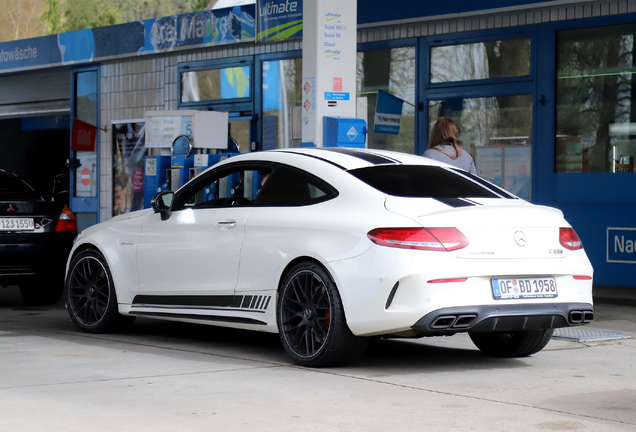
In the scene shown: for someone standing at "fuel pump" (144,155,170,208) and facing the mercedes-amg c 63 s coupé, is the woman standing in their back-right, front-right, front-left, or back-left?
front-left

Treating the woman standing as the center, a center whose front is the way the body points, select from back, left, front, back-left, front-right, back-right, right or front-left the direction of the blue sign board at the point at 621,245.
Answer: front-right

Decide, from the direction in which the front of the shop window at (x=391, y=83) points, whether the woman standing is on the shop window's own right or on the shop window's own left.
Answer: on the shop window's own left

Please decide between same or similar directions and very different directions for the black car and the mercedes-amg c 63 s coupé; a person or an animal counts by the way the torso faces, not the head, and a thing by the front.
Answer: same or similar directions

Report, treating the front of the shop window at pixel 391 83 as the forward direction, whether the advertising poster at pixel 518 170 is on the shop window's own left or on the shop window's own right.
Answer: on the shop window's own left

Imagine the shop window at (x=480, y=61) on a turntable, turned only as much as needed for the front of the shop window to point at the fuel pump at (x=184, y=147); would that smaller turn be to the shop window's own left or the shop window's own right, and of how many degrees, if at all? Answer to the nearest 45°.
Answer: approximately 45° to the shop window's own right

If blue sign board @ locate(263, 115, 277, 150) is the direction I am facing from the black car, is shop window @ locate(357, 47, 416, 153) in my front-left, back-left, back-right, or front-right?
front-right

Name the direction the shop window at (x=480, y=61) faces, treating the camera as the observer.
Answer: facing the viewer and to the left of the viewer

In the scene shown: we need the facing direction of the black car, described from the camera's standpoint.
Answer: facing away from the viewer

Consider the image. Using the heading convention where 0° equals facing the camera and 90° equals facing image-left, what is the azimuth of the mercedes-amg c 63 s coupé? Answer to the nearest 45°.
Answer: approximately 135°
